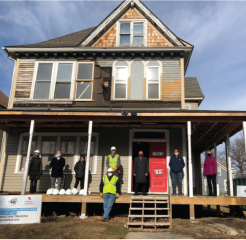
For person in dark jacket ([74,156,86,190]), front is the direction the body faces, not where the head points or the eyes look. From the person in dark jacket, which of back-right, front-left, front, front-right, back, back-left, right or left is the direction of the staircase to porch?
front-left

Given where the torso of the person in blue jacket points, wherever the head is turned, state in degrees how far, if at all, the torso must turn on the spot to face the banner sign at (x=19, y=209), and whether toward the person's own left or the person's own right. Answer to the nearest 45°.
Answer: approximately 45° to the person's own right

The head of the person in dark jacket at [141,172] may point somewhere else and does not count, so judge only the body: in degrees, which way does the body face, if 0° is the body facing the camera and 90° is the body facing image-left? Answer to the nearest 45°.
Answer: approximately 0°

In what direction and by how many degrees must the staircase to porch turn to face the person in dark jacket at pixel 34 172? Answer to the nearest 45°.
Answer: approximately 90° to its right

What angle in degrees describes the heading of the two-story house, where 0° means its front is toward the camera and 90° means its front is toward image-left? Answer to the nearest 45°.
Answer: approximately 0°
